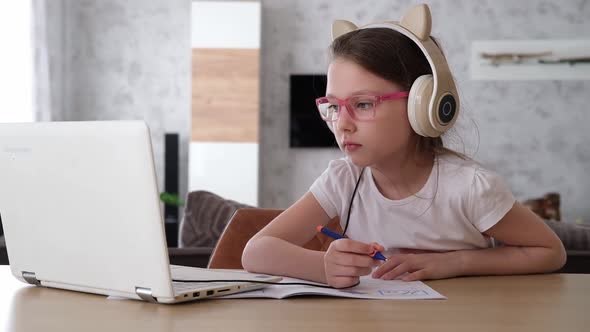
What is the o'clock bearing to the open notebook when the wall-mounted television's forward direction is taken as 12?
The open notebook is roughly at 12 o'clock from the wall-mounted television.

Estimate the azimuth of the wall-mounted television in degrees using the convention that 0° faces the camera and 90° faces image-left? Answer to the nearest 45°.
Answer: approximately 0°

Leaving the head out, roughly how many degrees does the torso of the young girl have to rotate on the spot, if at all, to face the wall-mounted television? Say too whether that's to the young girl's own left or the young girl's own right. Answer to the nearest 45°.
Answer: approximately 135° to the young girl's own right

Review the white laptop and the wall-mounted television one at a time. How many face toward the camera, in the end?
1

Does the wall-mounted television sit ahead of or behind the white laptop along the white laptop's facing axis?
ahead

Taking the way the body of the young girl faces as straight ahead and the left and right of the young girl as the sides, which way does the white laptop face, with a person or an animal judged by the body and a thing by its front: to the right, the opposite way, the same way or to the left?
the opposite way

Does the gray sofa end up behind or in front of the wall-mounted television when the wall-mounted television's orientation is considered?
in front

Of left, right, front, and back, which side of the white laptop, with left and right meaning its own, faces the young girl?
front

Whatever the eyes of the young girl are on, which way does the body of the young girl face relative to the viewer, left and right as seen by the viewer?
facing the viewer and to the left of the viewer

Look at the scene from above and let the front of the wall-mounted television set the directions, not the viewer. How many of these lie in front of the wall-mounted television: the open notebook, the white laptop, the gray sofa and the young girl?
4

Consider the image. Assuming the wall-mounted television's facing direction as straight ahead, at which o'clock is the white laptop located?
The white laptop is roughly at 12 o'clock from the wall-mounted television.

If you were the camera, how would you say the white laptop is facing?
facing away from the viewer and to the right of the viewer

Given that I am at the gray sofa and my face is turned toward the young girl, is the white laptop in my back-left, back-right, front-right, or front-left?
front-right
